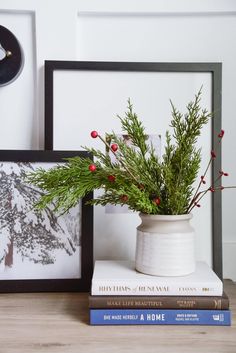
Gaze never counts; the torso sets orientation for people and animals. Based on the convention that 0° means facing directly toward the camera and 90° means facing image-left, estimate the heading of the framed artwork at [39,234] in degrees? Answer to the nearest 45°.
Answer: approximately 0°

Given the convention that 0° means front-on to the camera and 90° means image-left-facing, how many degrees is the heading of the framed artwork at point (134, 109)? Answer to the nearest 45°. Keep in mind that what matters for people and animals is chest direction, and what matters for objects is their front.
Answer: approximately 0°
